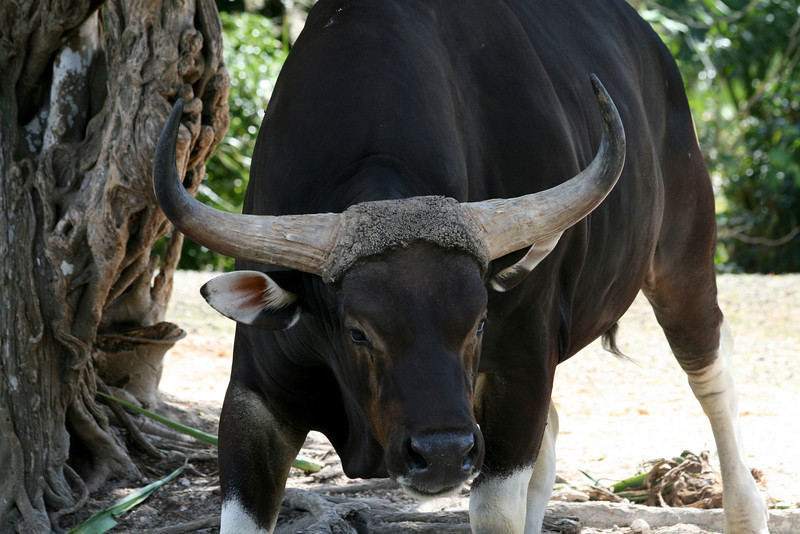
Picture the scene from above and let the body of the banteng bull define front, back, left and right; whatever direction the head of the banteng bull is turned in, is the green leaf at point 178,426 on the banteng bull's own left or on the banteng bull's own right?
on the banteng bull's own right

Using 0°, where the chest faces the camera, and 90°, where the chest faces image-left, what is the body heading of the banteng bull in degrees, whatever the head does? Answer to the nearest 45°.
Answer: approximately 45°

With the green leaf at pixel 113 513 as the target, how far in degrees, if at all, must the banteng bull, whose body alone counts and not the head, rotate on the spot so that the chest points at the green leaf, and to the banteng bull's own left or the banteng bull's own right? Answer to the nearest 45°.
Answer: approximately 45° to the banteng bull's own right

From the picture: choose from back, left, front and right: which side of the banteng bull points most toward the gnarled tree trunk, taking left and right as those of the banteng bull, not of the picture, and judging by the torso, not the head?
right
